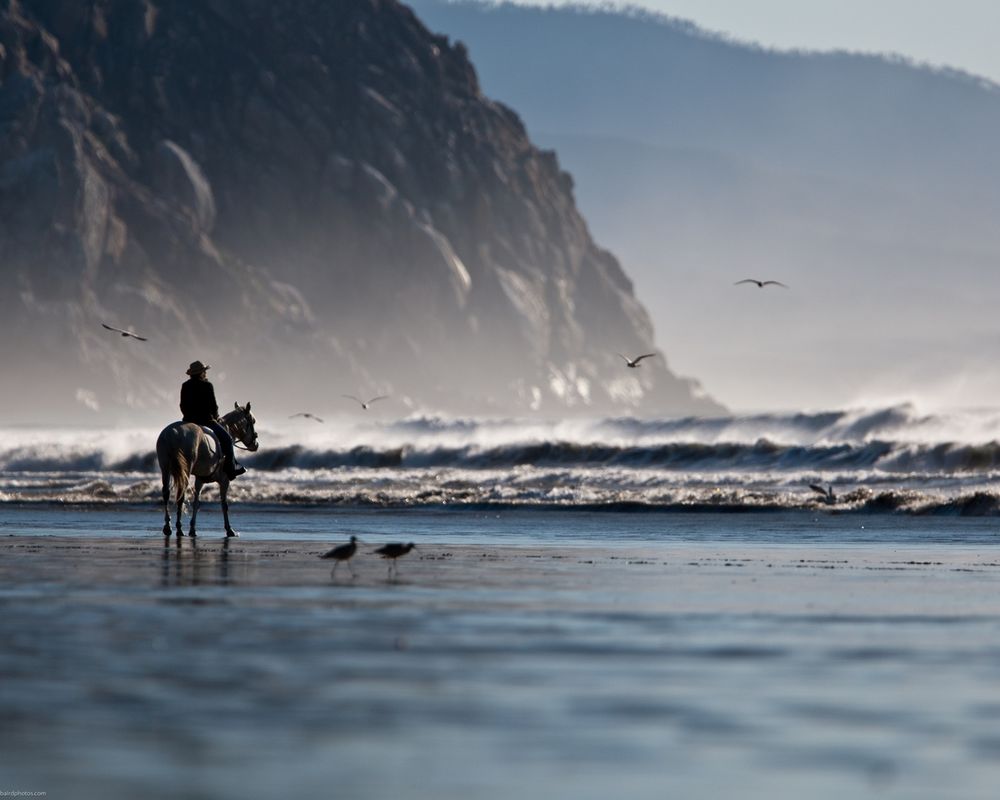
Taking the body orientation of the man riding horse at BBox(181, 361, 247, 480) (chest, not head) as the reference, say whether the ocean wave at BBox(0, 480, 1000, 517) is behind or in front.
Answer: in front

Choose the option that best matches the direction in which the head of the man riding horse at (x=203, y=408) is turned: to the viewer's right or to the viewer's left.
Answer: to the viewer's right

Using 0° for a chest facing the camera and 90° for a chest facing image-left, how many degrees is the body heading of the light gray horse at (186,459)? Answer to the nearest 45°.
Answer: approximately 225°

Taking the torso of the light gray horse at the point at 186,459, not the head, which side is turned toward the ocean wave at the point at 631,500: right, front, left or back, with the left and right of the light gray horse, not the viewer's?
front

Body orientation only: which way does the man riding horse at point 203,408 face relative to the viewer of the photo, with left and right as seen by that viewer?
facing away from the viewer and to the right of the viewer
